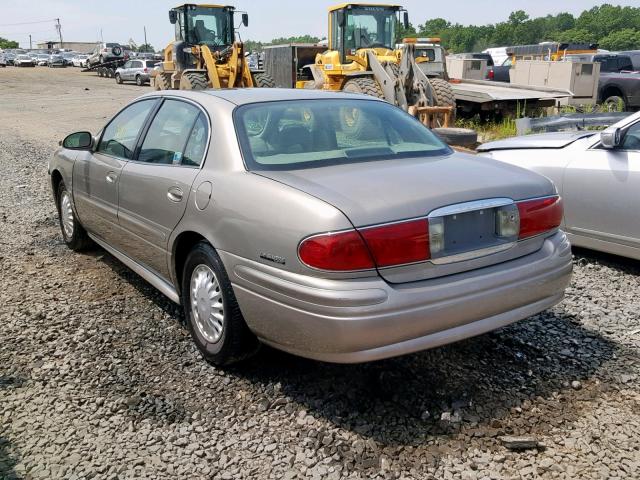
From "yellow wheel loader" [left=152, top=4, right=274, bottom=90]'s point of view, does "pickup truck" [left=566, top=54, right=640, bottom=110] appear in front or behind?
in front

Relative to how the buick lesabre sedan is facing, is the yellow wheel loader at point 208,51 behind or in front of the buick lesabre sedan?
in front

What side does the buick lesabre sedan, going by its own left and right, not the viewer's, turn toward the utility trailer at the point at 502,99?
right

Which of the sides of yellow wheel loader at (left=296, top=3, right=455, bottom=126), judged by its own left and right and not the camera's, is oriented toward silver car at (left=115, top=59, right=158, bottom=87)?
back

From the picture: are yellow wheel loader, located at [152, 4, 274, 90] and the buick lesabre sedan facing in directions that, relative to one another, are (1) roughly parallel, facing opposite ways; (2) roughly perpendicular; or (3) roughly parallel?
roughly parallel, facing opposite ways

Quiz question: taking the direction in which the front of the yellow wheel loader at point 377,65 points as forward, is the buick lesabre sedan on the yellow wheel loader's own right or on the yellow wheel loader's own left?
on the yellow wheel loader's own right

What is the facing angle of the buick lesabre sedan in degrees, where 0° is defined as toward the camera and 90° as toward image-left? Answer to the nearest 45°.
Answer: approximately 135°

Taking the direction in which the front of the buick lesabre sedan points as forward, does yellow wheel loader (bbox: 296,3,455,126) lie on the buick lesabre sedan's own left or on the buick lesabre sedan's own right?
on the buick lesabre sedan's own right

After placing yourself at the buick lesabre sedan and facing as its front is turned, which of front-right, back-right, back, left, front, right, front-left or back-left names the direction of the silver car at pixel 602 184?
right

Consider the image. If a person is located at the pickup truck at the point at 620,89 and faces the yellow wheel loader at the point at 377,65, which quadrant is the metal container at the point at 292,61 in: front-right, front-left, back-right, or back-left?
front-right

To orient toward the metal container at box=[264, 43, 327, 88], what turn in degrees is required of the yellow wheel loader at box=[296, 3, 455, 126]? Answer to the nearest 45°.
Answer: approximately 180°

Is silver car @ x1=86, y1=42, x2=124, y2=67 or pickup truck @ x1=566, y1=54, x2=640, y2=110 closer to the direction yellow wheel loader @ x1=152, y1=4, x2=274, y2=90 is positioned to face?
the pickup truck

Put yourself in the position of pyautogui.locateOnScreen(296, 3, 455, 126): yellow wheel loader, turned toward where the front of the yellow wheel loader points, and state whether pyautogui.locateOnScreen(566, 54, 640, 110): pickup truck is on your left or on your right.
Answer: on your left

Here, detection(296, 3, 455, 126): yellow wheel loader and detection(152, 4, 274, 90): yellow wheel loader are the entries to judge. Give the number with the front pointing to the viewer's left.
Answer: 0

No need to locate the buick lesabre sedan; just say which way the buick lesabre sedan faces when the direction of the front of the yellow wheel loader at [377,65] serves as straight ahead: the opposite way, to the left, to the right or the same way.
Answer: the opposite way

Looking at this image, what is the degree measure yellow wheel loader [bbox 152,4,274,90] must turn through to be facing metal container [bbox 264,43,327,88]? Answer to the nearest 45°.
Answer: approximately 45° to its left
